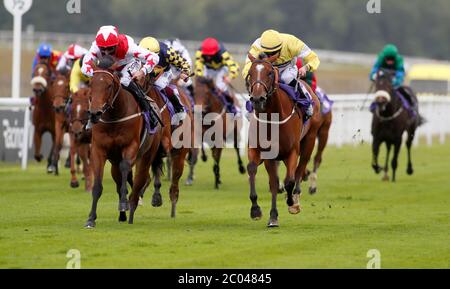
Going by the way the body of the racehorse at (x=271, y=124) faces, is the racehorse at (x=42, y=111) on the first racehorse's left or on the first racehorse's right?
on the first racehorse's right

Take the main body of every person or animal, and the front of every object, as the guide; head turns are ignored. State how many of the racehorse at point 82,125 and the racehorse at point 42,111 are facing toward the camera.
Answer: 2

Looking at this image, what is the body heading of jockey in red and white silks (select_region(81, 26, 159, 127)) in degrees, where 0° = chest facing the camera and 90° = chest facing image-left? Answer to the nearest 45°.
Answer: approximately 45°

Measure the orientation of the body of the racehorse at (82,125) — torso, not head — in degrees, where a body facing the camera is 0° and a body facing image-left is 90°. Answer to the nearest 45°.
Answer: approximately 0°

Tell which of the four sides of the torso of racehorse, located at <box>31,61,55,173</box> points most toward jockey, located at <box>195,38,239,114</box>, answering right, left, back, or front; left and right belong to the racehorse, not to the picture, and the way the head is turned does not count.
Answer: left

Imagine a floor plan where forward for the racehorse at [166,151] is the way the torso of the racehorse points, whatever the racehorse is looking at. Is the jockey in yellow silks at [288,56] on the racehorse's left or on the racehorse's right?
on the racehorse's left

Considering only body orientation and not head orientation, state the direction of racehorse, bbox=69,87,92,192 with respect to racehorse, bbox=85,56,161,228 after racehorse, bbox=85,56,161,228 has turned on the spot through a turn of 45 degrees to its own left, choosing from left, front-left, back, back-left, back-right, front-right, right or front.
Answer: back

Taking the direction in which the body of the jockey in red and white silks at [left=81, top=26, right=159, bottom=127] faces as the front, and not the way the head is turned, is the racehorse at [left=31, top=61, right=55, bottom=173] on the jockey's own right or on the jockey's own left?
on the jockey's own right
